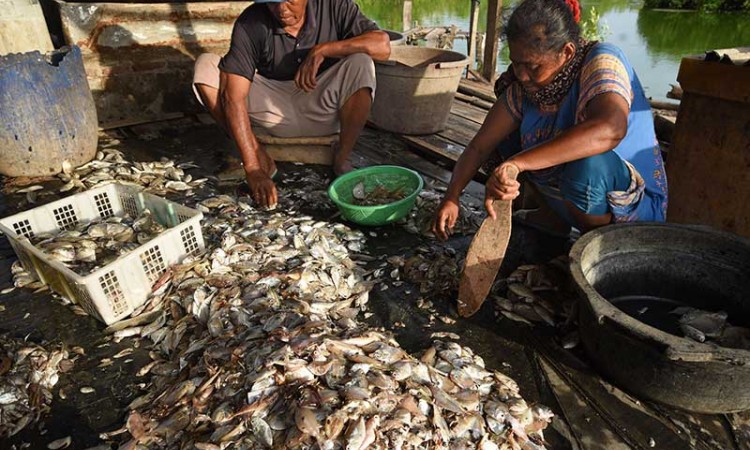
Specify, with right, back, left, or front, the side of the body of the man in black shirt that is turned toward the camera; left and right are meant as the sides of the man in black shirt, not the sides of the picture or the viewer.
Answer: front

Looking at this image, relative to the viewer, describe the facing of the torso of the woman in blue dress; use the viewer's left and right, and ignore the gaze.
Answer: facing the viewer and to the left of the viewer

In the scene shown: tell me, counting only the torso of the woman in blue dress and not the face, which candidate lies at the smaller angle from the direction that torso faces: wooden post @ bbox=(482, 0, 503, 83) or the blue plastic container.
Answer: the blue plastic container

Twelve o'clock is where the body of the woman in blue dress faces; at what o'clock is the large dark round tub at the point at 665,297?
The large dark round tub is roughly at 9 o'clock from the woman in blue dress.

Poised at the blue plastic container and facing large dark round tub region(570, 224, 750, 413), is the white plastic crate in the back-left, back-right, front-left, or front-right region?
front-right

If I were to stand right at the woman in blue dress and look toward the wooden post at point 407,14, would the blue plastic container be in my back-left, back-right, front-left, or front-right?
front-left

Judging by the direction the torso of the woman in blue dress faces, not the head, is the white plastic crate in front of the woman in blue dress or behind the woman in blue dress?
in front

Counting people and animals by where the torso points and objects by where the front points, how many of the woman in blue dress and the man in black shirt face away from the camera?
0

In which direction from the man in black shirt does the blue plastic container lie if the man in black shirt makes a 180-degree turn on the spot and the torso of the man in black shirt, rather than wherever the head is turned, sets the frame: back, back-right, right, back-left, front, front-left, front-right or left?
left

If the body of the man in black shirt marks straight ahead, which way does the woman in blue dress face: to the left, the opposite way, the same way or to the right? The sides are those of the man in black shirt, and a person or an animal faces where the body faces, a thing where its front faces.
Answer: to the right

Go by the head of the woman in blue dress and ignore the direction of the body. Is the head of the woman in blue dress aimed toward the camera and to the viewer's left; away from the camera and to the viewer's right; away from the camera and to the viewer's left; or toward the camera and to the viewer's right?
toward the camera and to the viewer's left

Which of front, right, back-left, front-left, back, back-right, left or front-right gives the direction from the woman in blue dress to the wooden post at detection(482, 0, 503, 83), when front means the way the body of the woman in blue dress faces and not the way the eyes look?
back-right

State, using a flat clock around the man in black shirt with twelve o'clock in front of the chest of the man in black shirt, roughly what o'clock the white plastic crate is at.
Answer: The white plastic crate is roughly at 1 o'clock from the man in black shirt.

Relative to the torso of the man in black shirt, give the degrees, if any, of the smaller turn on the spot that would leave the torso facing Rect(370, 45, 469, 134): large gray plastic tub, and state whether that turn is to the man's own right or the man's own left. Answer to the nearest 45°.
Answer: approximately 135° to the man's own left

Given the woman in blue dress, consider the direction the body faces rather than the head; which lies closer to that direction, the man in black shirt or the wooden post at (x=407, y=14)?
the man in black shirt
